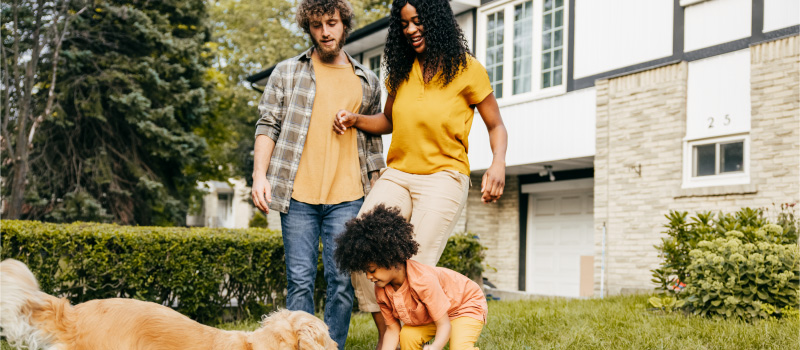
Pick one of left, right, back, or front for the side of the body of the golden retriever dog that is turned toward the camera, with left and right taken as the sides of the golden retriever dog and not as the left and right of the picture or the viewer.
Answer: right

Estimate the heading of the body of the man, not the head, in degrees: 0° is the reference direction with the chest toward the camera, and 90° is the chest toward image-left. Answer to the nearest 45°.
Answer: approximately 0°

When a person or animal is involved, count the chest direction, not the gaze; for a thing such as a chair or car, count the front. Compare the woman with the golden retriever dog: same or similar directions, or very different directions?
very different directions

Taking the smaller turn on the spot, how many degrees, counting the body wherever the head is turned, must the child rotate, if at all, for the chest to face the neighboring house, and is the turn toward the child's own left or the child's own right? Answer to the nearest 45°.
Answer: approximately 135° to the child's own right

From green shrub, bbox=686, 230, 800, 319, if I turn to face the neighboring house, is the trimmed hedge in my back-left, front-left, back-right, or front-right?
front-left

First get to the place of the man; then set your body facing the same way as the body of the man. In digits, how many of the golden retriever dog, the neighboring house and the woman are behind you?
1

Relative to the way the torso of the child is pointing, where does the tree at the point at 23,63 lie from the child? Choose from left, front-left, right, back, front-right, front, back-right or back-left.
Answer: right

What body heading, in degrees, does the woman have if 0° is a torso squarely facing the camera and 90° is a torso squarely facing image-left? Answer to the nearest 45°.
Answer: approximately 45°

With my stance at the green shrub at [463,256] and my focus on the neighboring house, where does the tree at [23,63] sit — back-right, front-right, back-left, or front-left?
front-left

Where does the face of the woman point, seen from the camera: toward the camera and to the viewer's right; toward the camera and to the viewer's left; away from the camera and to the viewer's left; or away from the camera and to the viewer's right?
toward the camera and to the viewer's left

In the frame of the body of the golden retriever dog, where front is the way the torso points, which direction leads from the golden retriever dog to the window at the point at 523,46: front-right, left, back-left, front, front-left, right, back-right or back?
front-left

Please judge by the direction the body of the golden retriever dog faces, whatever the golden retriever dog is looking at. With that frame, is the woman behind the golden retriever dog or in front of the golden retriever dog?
in front

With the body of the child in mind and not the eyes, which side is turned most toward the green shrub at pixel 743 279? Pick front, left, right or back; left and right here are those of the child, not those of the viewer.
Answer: back

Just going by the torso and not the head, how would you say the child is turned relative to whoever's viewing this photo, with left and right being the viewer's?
facing the viewer and to the left of the viewer

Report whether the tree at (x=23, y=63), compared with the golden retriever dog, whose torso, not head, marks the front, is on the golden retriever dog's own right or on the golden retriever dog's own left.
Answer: on the golden retriever dog's own left
